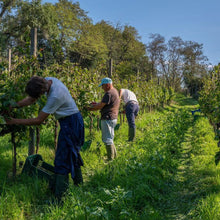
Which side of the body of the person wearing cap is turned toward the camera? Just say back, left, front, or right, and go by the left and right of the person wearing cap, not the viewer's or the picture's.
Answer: left

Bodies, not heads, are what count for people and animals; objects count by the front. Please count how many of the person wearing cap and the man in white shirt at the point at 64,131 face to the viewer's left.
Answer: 2

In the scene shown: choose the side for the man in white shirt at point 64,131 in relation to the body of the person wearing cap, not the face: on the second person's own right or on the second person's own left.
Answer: on the second person's own left

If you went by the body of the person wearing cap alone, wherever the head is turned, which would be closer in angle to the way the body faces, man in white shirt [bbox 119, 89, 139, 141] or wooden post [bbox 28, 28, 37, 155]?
the wooden post

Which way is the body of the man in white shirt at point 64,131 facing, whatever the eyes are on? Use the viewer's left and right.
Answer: facing to the left of the viewer

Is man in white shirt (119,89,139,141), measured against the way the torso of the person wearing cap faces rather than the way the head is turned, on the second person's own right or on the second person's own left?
on the second person's own right

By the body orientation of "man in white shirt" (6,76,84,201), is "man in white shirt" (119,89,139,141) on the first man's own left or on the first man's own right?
on the first man's own right

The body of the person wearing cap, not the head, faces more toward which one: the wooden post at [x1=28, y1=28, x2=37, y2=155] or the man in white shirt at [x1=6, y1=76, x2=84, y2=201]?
the wooden post

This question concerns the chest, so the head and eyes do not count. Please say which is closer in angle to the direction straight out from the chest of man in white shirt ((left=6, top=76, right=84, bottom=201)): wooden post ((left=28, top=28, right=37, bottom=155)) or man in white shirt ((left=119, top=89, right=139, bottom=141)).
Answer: the wooden post
